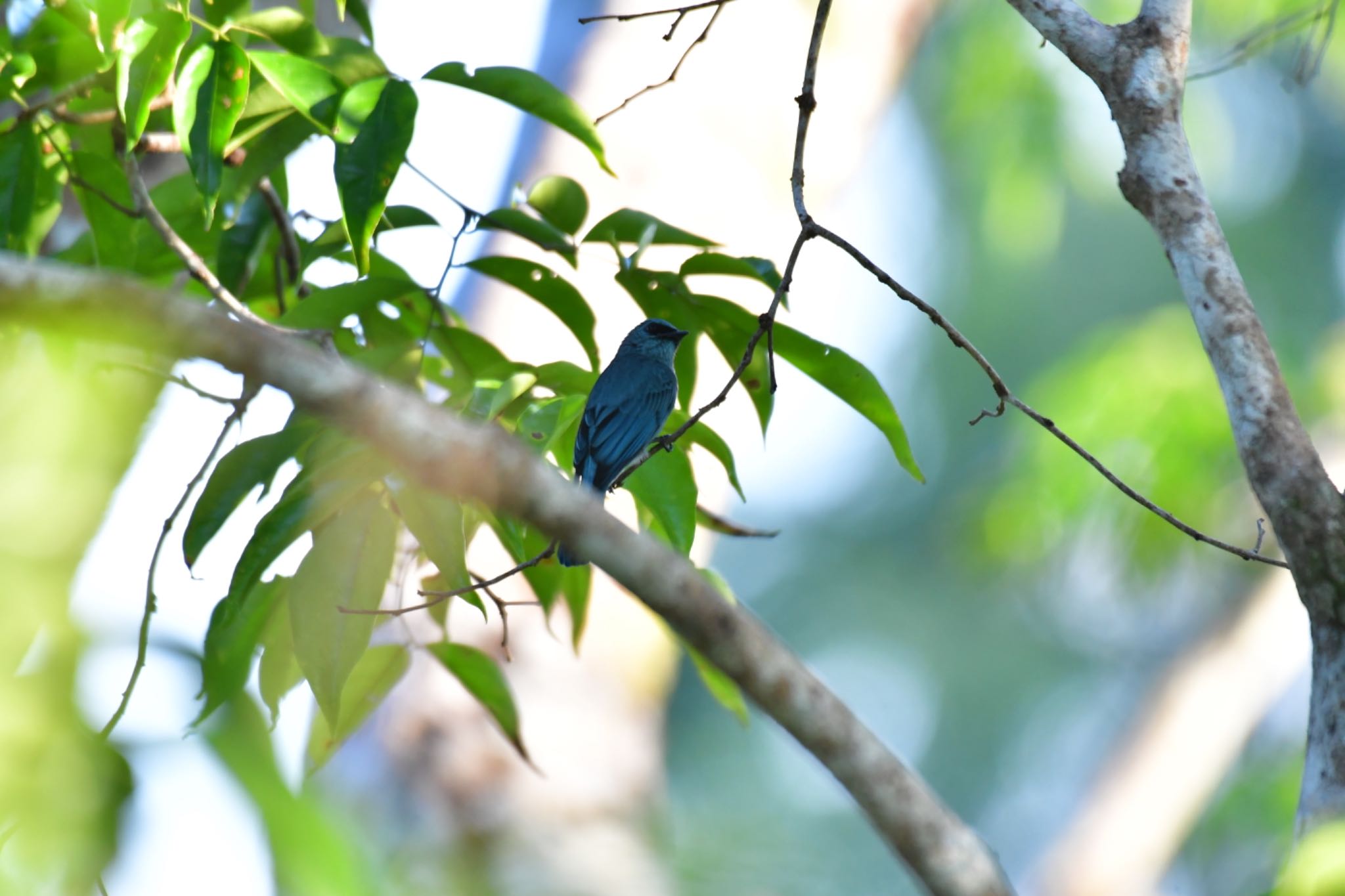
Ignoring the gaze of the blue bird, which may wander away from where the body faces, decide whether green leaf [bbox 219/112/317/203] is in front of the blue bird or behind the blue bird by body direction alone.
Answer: behind

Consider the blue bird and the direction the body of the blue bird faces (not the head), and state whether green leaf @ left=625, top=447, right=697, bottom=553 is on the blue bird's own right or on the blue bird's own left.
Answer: on the blue bird's own right

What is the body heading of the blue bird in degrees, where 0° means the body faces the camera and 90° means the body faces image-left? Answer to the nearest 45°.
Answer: approximately 225°

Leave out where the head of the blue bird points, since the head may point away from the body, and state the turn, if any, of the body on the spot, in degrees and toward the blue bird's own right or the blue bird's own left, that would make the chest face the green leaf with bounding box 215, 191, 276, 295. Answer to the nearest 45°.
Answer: approximately 135° to the blue bird's own left
